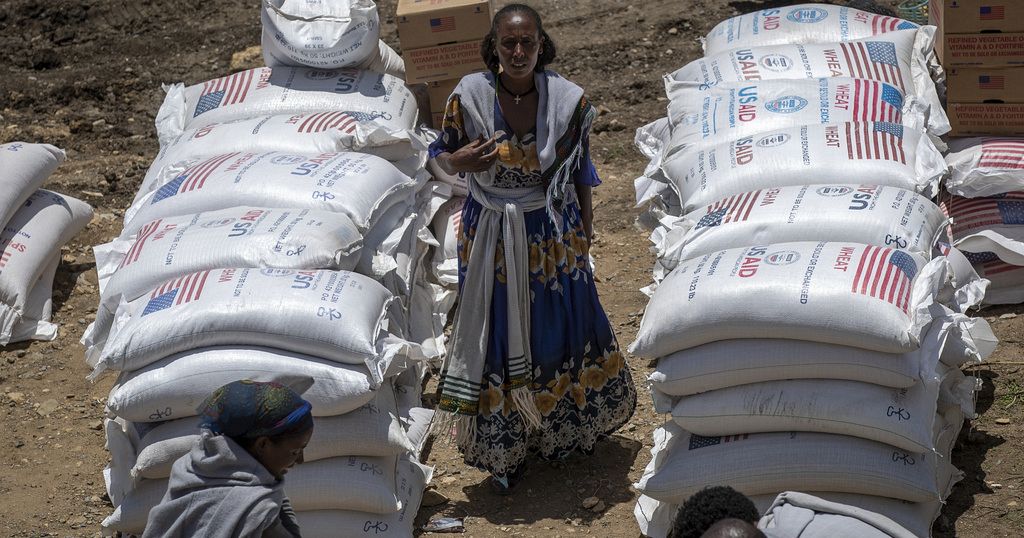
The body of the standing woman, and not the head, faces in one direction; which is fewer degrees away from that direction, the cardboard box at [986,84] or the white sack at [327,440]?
the white sack

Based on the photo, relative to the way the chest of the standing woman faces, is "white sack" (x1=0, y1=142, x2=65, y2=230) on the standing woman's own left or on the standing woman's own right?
on the standing woman's own right

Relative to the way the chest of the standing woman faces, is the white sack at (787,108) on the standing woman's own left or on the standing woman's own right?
on the standing woman's own left

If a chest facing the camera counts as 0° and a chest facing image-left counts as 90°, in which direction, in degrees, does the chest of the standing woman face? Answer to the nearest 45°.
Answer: approximately 0°

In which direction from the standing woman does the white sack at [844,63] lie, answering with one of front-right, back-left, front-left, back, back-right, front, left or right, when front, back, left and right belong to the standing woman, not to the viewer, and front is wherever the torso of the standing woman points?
back-left

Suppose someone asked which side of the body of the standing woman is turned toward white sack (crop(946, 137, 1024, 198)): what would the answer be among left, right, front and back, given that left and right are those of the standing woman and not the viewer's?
left

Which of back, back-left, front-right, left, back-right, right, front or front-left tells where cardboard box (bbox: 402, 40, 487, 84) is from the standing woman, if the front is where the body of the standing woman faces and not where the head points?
back

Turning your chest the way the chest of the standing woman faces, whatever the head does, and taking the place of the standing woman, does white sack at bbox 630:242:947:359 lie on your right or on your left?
on your left

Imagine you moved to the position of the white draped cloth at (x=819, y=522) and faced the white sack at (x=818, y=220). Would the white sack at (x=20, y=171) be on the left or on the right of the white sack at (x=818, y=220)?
left

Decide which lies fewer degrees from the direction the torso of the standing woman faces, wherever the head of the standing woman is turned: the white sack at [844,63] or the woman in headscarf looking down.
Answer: the woman in headscarf looking down
